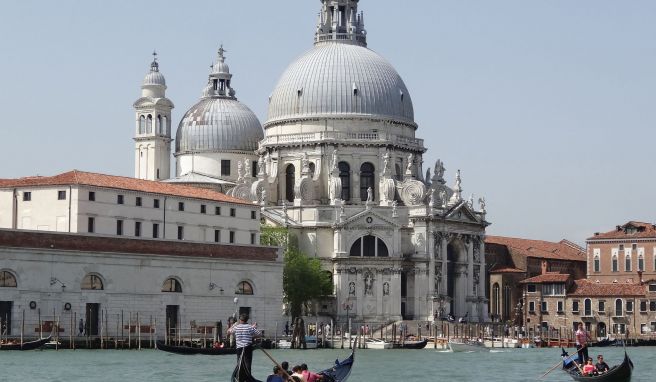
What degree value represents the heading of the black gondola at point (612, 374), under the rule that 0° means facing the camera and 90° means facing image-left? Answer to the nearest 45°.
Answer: approximately 315°
